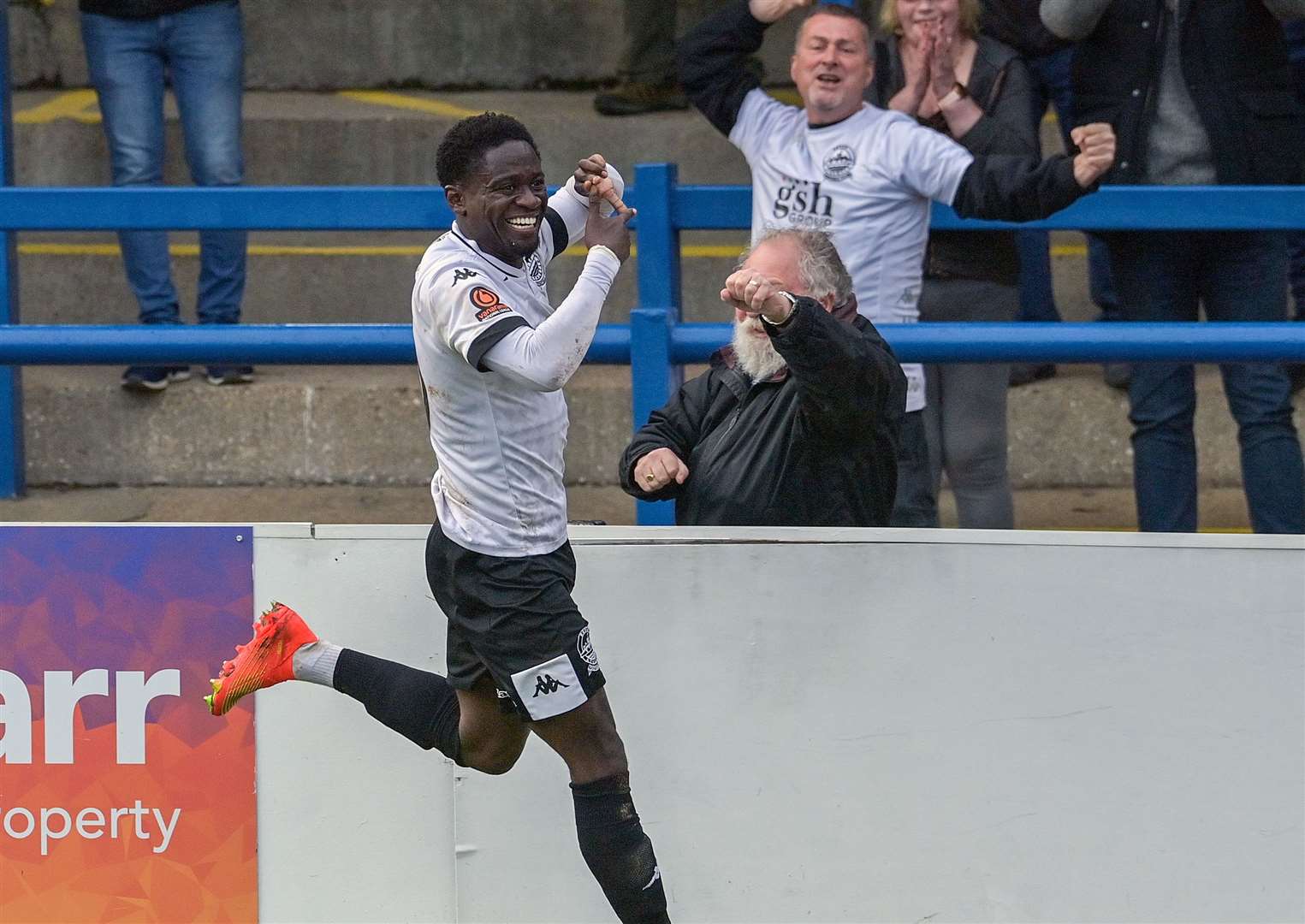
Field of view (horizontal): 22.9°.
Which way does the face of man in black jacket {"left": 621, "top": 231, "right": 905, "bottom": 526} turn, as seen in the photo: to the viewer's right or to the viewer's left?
to the viewer's left

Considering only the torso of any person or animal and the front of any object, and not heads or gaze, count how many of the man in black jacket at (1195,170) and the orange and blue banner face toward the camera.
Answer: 2

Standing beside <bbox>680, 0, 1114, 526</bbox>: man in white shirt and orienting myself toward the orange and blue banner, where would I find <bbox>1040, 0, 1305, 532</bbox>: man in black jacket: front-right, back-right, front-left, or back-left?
back-left

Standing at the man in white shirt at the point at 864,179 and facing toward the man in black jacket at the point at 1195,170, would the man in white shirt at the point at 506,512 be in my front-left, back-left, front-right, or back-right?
back-right

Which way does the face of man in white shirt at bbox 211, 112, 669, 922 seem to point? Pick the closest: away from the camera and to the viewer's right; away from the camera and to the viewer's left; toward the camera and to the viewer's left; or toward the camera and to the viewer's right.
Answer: toward the camera and to the viewer's right

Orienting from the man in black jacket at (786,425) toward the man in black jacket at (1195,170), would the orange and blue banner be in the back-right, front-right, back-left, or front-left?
back-left

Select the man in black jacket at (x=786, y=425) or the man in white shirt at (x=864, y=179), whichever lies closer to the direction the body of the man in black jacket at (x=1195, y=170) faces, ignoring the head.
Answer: the man in black jacket

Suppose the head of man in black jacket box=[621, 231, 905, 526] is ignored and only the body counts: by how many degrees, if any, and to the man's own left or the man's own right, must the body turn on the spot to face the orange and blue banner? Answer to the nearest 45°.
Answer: approximately 45° to the man's own right

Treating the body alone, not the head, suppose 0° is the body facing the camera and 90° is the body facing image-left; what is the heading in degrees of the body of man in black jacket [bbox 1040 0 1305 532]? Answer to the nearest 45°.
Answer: approximately 0°

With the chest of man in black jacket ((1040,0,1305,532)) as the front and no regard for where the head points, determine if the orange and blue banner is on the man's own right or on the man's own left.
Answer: on the man's own right

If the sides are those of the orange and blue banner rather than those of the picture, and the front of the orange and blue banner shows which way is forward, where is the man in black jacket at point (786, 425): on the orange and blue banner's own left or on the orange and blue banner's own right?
on the orange and blue banner's own left
